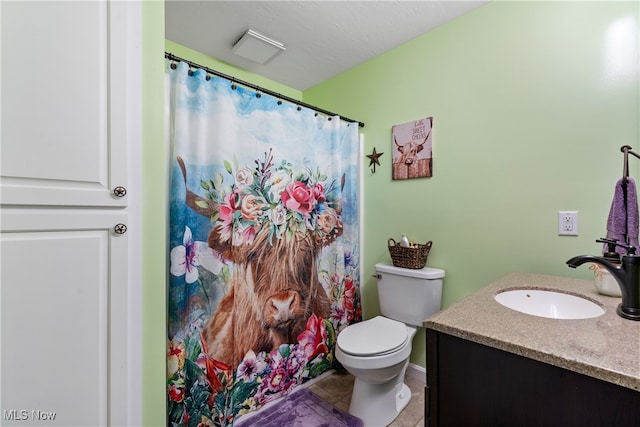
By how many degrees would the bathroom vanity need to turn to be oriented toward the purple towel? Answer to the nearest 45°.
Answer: approximately 180°

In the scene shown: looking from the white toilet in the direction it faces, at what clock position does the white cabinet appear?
The white cabinet is roughly at 12 o'clock from the white toilet.

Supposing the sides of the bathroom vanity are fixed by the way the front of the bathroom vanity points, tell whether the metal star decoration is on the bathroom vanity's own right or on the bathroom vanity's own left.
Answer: on the bathroom vanity's own right

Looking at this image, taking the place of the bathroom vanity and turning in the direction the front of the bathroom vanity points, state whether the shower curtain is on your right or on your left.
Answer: on your right

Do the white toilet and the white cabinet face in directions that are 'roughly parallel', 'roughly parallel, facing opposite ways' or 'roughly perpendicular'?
roughly perpendicular

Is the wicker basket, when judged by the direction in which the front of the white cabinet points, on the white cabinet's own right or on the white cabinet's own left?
on the white cabinet's own left

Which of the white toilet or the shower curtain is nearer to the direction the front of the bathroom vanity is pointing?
the shower curtain

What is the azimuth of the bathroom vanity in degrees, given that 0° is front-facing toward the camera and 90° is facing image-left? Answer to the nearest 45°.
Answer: approximately 45°

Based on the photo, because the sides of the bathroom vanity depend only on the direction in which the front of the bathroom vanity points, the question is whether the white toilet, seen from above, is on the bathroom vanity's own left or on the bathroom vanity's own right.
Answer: on the bathroom vanity's own right

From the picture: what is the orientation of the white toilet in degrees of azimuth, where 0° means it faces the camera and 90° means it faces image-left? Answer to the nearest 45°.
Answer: approximately 45°
